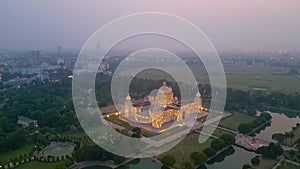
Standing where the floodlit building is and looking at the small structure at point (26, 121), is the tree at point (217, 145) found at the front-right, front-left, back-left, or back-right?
back-left

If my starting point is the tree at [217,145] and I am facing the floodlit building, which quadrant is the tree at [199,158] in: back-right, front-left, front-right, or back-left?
back-left

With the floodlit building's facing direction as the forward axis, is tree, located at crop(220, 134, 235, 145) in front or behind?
in front

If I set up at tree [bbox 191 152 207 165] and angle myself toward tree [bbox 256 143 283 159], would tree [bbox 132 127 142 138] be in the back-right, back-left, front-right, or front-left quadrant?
back-left

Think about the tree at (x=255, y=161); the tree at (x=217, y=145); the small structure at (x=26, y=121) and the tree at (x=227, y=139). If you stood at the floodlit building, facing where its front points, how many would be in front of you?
3

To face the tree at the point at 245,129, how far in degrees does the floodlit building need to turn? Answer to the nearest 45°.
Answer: approximately 45° to its left

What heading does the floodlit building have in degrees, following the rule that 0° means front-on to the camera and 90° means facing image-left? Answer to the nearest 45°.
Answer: approximately 315°

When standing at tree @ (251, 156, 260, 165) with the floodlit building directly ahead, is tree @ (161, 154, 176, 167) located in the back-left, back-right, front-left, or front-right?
front-left

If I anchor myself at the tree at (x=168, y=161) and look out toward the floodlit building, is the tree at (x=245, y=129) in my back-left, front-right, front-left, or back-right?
front-right

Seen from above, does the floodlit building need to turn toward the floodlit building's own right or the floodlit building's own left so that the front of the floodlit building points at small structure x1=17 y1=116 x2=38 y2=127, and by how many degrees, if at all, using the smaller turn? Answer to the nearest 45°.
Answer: approximately 135° to the floodlit building's own right

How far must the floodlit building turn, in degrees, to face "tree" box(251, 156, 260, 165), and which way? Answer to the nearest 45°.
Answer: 0° — it already faces it

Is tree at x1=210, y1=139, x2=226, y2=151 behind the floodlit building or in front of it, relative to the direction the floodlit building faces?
in front

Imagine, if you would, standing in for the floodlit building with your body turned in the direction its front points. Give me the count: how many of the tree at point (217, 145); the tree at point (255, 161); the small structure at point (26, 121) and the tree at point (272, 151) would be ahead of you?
3

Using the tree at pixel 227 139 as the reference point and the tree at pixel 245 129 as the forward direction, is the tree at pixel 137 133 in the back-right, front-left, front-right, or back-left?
back-left

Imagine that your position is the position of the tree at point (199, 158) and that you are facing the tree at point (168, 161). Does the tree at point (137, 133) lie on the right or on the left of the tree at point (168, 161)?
right
